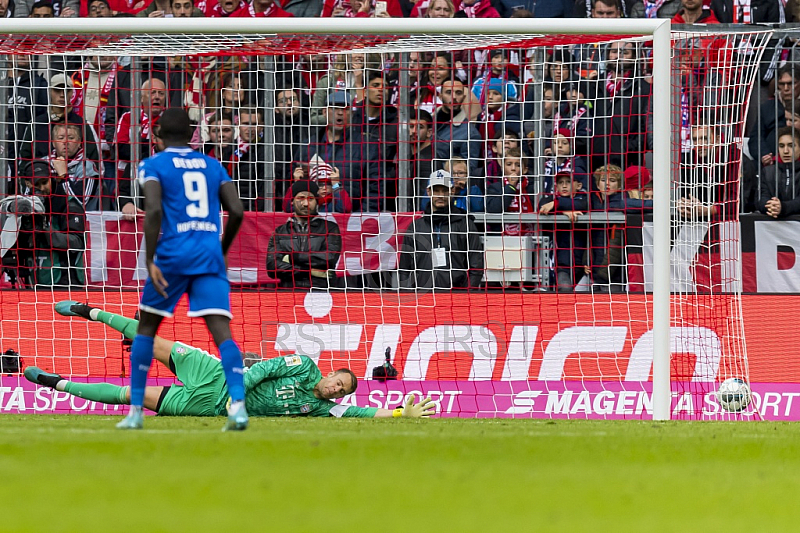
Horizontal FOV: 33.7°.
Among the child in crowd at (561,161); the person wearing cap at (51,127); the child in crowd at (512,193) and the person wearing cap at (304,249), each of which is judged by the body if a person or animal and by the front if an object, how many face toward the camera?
4

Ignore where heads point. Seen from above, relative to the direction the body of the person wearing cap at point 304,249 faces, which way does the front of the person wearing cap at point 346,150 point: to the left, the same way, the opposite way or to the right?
the same way

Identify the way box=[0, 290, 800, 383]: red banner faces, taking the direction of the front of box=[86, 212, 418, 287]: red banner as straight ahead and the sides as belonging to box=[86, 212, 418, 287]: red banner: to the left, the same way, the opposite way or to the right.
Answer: the same way

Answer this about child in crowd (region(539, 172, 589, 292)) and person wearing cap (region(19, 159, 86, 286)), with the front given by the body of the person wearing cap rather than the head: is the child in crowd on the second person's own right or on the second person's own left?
on the second person's own left

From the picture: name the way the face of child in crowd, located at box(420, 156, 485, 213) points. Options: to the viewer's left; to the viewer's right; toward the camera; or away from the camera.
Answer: toward the camera

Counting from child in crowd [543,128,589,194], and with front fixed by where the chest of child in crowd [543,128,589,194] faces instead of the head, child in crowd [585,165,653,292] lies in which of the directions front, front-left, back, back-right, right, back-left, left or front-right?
front-left

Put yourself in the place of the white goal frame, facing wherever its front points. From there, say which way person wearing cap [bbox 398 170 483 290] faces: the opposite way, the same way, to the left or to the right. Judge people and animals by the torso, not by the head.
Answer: the same way

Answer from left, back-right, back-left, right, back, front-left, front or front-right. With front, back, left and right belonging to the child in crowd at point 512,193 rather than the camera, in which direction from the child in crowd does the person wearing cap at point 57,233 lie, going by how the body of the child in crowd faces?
right

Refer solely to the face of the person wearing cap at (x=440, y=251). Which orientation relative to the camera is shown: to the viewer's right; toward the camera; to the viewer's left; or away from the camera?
toward the camera

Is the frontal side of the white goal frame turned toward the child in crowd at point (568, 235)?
no

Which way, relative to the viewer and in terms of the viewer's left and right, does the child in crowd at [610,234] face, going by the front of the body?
facing the viewer

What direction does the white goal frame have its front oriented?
toward the camera

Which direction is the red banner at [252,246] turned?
toward the camera

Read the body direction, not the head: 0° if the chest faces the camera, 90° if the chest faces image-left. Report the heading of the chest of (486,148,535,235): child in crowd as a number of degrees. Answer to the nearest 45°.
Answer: approximately 0°

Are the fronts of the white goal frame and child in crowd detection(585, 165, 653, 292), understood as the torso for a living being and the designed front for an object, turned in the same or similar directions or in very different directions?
same or similar directions

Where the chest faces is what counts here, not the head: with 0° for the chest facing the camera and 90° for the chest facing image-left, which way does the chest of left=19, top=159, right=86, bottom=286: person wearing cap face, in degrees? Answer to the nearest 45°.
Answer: approximately 45°

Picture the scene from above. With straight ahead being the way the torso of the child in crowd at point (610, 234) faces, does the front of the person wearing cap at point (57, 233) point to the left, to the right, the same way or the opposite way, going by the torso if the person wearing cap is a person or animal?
the same way

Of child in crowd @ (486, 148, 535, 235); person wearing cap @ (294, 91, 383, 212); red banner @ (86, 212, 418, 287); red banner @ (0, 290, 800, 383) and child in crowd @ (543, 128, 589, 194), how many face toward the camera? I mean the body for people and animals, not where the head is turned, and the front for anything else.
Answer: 5

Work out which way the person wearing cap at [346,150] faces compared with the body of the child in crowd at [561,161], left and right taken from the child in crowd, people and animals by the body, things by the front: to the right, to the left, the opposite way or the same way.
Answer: the same way

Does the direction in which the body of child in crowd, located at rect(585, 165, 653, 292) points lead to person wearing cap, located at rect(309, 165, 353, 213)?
no

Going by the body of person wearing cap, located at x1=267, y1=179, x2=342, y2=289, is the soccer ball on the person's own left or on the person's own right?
on the person's own left
